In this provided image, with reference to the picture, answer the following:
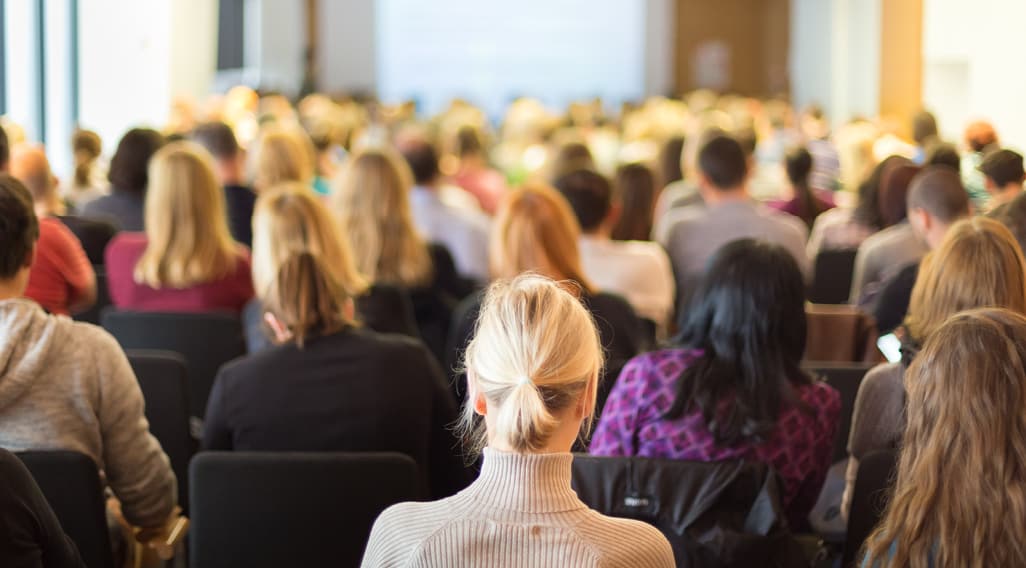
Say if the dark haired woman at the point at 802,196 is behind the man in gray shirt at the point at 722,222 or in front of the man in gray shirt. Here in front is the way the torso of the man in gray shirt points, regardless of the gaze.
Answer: in front

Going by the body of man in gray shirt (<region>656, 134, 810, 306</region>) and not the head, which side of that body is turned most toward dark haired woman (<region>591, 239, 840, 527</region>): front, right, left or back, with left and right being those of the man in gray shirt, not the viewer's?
back

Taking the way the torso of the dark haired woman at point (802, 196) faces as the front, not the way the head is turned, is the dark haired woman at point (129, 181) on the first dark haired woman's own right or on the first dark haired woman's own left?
on the first dark haired woman's own left

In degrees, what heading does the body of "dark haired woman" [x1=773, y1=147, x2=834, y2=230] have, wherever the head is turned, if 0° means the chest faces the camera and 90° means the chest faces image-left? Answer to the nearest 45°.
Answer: approximately 180°

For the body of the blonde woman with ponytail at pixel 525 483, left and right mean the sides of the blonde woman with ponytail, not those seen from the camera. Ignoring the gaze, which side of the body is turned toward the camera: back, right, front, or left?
back

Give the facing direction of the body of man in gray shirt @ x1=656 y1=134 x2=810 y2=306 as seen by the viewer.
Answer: away from the camera

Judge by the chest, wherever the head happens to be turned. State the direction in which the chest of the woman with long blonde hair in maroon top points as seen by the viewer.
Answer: away from the camera

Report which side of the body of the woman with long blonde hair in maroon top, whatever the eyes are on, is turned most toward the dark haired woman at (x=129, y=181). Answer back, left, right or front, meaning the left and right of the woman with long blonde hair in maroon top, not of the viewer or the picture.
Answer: front

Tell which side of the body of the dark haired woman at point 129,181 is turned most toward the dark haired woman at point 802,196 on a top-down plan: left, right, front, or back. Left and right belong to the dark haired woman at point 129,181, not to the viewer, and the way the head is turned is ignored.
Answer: right

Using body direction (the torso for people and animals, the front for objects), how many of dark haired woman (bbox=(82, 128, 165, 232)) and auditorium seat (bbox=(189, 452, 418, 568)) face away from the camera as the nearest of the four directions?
2

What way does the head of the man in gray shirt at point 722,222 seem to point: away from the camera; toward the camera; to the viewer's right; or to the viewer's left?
away from the camera

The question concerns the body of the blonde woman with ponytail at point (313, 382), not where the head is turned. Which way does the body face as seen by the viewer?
away from the camera

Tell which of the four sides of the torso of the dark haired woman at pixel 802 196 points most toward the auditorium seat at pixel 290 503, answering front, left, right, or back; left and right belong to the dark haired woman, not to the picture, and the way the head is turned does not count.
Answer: back
